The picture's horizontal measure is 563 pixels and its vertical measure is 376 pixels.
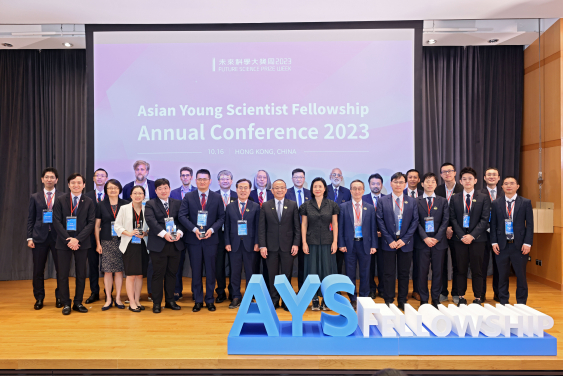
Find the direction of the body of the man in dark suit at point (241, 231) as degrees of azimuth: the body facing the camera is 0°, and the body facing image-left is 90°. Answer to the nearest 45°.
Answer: approximately 0°

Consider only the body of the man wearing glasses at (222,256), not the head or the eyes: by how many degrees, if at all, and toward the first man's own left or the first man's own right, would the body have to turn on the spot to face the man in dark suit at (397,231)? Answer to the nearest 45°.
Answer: approximately 90° to the first man's own left

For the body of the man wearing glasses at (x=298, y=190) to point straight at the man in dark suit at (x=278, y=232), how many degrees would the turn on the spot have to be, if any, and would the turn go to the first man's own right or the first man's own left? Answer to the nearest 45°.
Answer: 0° — they already face them

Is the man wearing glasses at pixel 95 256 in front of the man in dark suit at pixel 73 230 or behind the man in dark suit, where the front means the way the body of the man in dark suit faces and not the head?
behind

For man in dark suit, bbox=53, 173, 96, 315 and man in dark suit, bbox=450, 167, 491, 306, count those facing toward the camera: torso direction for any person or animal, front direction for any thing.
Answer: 2

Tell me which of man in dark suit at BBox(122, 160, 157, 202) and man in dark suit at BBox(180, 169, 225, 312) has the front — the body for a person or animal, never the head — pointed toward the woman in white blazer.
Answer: man in dark suit at BBox(122, 160, 157, 202)

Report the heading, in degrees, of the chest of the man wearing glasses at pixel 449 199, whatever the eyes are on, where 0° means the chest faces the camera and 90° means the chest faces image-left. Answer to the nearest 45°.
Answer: approximately 0°
